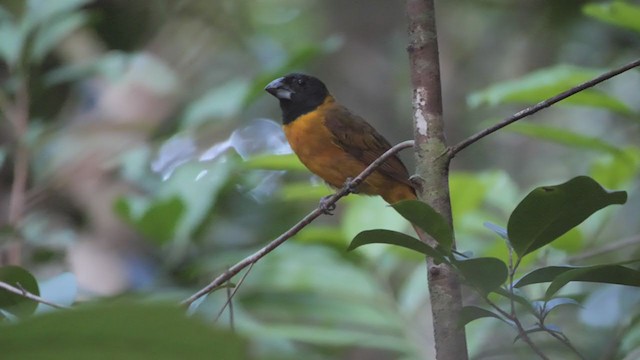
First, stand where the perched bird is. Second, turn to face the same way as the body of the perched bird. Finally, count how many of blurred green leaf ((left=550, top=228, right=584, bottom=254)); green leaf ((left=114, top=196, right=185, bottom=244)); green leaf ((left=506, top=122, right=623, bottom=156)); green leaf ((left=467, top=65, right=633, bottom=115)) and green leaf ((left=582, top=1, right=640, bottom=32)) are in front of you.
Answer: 1

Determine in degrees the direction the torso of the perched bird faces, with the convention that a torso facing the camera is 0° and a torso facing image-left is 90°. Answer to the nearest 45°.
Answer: approximately 90°

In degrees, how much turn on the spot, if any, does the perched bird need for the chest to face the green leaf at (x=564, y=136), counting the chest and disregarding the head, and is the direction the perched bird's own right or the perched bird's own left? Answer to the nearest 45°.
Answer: approximately 135° to the perched bird's own left

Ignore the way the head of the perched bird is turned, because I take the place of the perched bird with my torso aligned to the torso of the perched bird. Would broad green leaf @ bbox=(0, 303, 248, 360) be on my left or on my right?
on my left

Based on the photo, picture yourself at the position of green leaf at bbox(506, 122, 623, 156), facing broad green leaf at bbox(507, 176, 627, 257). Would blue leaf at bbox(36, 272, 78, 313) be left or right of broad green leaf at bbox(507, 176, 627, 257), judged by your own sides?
right

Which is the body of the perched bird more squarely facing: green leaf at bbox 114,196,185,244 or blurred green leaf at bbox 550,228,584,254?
the green leaf

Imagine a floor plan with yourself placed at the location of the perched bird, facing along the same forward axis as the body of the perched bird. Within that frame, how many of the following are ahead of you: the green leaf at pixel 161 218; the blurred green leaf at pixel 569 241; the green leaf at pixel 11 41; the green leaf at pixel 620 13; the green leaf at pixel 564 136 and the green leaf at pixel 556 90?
2

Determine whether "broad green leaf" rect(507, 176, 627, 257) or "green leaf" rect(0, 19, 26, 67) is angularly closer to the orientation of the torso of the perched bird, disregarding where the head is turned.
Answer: the green leaf
